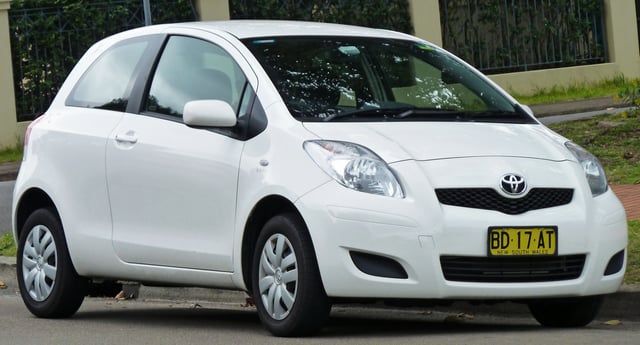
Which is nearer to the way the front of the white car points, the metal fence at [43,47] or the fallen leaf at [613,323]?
the fallen leaf

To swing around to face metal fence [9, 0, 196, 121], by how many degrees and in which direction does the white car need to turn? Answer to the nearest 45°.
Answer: approximately 135° to its left

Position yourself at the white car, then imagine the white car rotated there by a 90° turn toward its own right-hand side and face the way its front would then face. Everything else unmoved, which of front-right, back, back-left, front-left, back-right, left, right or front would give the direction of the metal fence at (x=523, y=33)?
back-right

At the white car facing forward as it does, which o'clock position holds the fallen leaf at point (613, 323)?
The fallen leaf is roughly at 10 o'clock from the white car.

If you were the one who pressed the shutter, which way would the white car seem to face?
facing the viewer and to the right of the viewer
